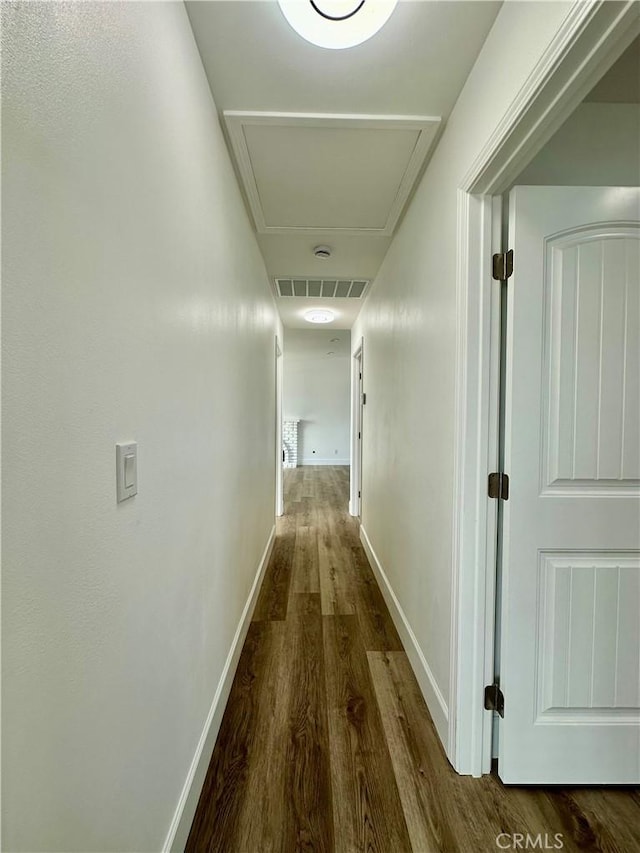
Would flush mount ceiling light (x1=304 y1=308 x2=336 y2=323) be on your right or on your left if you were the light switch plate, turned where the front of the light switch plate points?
on your left

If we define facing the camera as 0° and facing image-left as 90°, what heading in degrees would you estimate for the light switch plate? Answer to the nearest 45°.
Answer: approximately 315°

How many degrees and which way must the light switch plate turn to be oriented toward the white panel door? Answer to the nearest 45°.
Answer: approximately 45° to its left

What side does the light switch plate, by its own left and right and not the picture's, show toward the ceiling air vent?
left
